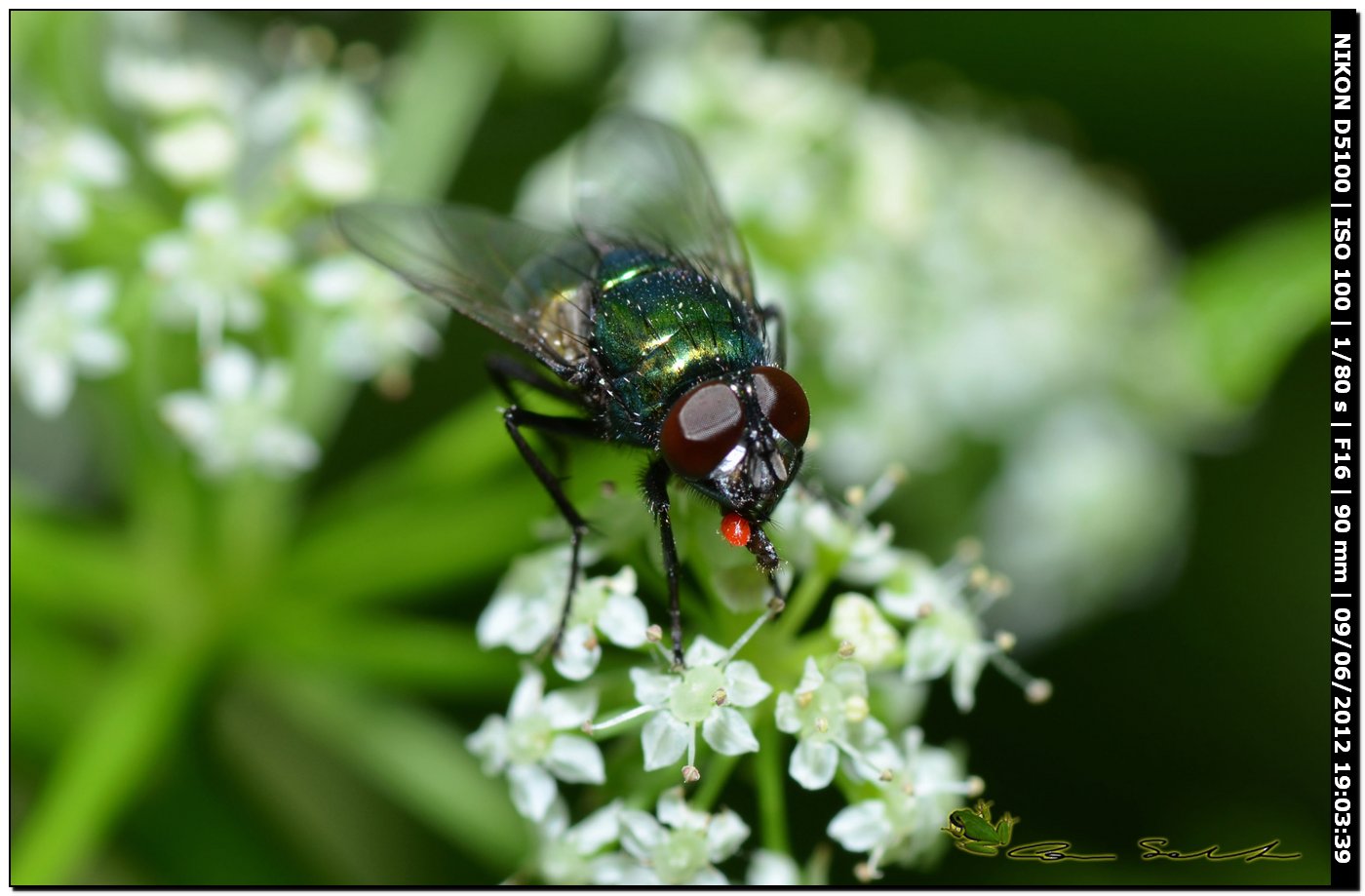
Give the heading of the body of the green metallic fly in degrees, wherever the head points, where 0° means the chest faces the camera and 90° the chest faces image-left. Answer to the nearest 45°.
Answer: approximately 315°

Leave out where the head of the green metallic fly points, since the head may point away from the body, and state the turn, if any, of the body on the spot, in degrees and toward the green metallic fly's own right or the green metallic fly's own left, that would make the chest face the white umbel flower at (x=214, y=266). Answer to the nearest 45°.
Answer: approximately 180°

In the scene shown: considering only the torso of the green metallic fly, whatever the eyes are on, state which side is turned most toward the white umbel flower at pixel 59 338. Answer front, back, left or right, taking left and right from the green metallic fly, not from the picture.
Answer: back

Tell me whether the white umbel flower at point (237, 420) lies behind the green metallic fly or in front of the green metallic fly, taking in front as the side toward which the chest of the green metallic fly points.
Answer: behind

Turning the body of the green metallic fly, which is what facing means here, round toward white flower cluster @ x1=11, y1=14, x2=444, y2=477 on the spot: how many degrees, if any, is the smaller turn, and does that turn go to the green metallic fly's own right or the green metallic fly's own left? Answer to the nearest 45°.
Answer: approximately 180°
